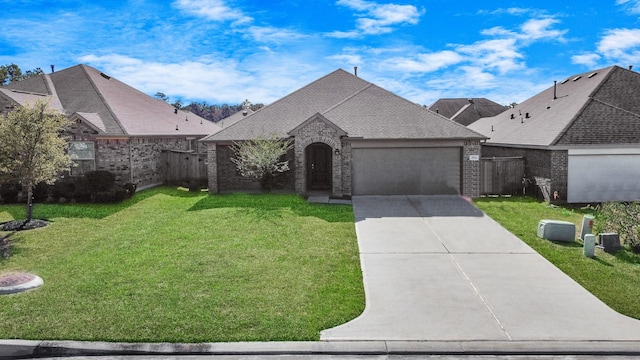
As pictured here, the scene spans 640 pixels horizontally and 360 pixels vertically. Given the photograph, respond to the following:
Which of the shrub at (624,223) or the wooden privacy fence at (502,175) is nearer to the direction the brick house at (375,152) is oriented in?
the shrub

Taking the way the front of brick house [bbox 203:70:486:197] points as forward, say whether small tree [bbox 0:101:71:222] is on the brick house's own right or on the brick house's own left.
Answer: on the brick house's own right

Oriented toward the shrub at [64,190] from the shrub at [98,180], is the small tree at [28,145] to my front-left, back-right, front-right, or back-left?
front-left

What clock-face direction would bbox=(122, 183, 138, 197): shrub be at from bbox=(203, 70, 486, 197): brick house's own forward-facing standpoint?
The shrub is roughly at 3 o'clock from the brick house.

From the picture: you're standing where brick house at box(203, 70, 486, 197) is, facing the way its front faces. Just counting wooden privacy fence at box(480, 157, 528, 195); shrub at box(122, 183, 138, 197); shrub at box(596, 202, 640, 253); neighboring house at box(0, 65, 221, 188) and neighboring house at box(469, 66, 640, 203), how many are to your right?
2

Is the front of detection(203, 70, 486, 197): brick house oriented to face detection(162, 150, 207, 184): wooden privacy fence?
no

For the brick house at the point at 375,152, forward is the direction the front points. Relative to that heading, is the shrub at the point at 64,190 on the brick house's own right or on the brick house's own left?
on the brick house's own right

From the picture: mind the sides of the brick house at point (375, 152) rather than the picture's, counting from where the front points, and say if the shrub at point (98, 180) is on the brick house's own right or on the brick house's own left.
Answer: on the brick house's own right

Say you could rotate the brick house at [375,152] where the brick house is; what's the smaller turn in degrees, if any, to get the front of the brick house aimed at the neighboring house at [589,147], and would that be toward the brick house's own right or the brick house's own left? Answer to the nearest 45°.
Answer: approximately 90° to the brick house's own left

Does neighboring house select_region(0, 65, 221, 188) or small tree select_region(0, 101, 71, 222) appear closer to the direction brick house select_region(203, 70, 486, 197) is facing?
the small tree

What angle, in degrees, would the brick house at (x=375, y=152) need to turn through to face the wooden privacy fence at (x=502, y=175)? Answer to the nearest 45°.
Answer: approximately 90° to its left

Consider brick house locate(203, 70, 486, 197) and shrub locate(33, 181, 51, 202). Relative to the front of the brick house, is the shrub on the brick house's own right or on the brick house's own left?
on the brick house's own right

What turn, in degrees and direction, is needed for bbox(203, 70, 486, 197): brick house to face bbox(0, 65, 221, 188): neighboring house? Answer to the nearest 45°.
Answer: approximately 90° to its right

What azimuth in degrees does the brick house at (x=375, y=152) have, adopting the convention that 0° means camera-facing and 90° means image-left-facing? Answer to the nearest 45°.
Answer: approximately 0°

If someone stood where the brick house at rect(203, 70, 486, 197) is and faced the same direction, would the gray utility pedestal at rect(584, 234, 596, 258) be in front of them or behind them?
in front
